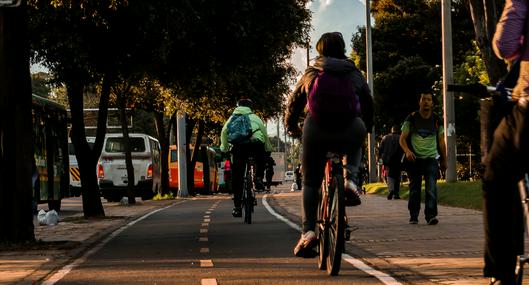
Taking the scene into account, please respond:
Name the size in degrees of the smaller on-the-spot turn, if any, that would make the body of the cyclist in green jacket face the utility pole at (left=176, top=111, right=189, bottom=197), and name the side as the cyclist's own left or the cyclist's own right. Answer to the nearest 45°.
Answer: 0° — they already face it

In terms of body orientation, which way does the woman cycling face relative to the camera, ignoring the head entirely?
away from the camera

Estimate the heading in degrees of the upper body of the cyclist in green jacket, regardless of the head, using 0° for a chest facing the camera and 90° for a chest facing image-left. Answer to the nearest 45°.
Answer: approximately 180°

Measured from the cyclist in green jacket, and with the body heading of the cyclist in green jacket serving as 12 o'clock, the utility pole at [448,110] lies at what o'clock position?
The utility pole is roughly at 1 o'clock from the cyclist in green jacket.

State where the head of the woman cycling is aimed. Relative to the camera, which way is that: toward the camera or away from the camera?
away from the camera

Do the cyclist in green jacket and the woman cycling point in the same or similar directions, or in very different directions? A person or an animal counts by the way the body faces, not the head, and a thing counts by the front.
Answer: same or similar directions

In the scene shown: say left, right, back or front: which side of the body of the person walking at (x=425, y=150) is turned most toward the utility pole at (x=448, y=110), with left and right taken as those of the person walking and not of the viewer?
back

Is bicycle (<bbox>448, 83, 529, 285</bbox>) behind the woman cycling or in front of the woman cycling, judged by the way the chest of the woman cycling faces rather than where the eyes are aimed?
behind

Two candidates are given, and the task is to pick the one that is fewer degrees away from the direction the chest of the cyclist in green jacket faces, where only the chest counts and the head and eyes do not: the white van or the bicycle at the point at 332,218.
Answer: the white van

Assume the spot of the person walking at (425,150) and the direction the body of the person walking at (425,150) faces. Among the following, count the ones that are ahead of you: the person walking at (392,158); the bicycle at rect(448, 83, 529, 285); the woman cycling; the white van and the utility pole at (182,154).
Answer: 2
